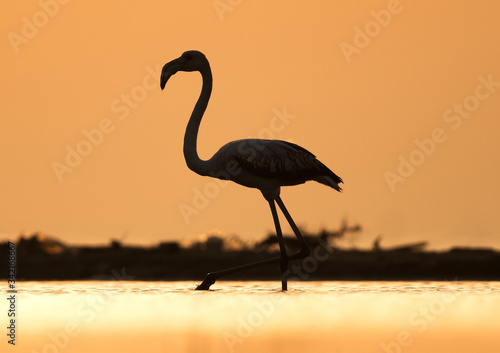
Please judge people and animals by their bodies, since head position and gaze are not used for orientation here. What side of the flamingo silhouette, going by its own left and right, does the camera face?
left
